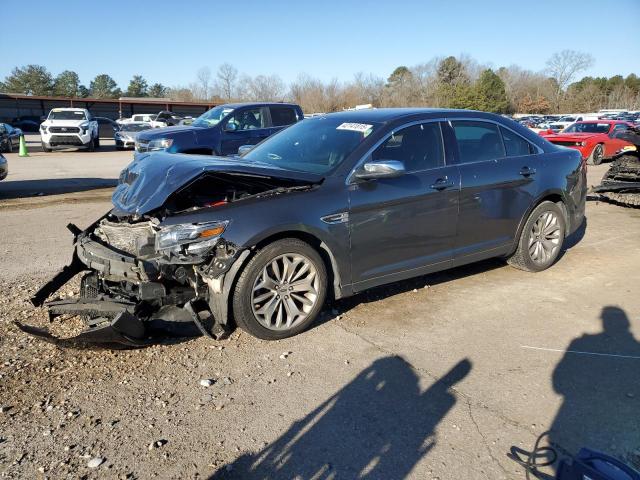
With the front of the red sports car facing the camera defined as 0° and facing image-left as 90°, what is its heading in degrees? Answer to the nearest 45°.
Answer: approximately 45°

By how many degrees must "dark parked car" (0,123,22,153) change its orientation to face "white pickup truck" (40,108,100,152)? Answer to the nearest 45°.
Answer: approximately 45° to its left

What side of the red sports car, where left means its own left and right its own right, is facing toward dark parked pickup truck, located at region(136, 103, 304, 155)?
front

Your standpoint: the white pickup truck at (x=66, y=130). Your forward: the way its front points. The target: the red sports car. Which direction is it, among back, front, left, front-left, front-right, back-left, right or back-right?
front-left

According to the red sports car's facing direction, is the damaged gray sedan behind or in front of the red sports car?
in front

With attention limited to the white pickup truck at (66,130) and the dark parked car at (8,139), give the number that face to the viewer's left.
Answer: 0

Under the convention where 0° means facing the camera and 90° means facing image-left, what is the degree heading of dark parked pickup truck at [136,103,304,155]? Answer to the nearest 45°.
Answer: approximately 45°

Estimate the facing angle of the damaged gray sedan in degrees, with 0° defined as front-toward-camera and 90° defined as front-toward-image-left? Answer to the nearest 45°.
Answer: approximately 45°

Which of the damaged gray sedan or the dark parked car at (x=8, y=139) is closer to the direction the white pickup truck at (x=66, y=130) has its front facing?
the damaged gray sedan

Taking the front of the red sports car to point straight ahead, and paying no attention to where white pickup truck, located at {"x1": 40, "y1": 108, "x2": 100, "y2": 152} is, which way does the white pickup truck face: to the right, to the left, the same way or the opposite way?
to the left
